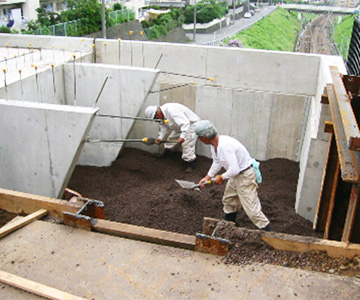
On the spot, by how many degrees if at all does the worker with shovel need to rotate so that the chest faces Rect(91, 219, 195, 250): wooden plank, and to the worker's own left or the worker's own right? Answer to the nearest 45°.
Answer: approximately 90° to the worker's own left

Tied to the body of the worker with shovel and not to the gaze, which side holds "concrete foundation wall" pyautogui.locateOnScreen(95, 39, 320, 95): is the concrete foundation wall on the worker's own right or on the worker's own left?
on the worker's own right

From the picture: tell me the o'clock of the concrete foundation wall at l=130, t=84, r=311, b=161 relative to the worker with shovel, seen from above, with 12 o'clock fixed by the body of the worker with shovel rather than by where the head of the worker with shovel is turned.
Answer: The concrete foundation wall is roughly at 3 o'clock from the worker with shovel.

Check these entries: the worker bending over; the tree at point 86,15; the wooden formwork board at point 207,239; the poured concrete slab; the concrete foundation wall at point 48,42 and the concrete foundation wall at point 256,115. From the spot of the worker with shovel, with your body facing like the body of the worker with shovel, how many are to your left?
2

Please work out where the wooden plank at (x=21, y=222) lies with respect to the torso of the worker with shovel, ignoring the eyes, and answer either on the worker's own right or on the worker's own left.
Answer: on the worker's own left

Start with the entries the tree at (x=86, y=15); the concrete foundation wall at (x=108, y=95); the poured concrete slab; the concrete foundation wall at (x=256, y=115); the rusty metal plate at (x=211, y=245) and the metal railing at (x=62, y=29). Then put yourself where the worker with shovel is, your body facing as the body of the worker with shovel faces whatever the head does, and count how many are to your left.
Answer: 2

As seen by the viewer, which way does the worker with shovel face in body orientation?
to the viewer's left

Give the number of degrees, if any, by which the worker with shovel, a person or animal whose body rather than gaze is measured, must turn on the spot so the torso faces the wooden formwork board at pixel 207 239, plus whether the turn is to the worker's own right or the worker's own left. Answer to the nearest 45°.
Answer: approximately 90° to the worker's own left

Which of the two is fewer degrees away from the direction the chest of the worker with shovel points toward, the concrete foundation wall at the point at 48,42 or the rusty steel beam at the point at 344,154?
the concrete foundation wall

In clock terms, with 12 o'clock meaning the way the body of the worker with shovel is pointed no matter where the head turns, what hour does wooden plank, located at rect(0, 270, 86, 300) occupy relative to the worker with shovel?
The wooden plank is roughly at 10 o'clock from the worker with shovel.

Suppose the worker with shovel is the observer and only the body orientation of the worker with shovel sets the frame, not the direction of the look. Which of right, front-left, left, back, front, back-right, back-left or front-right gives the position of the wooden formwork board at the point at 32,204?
front-left

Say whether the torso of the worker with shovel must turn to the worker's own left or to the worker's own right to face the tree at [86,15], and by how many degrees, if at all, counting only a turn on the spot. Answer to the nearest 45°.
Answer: approximately 45° to the worker's own right

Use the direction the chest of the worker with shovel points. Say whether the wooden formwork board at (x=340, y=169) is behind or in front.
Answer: behind
